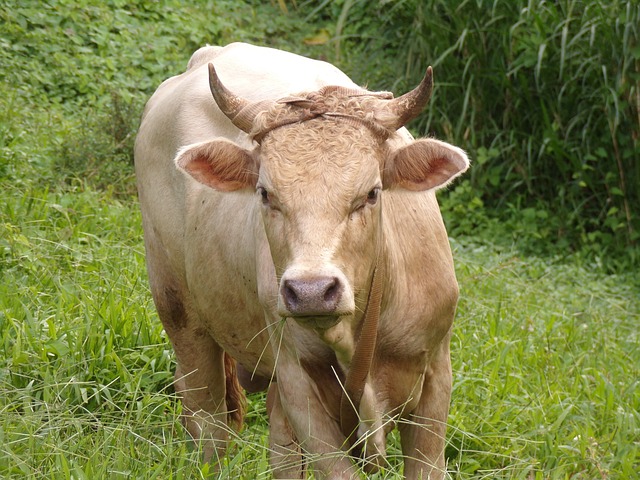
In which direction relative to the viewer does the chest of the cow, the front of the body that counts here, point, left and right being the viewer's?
facing the viewer and to the right of the viewer
